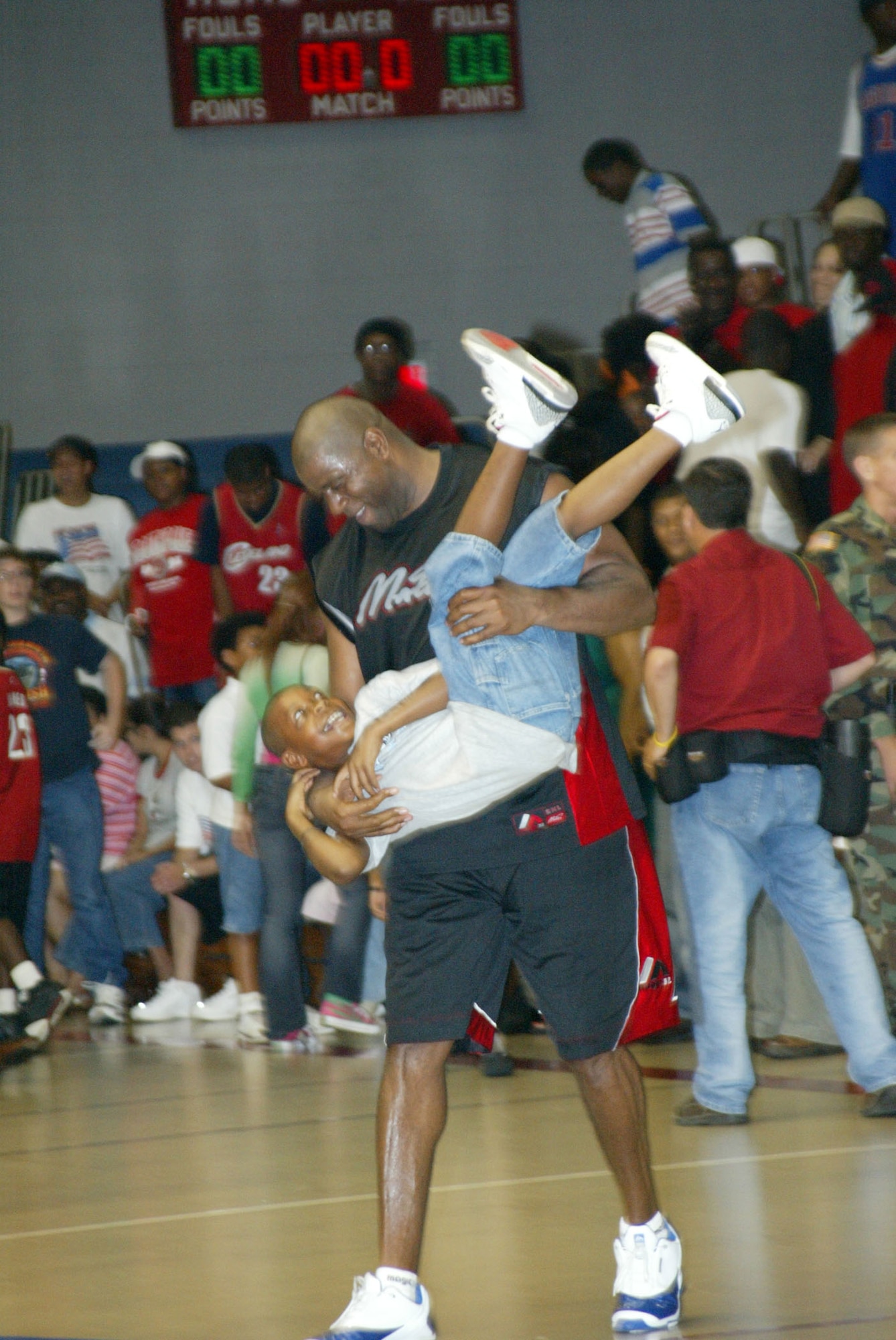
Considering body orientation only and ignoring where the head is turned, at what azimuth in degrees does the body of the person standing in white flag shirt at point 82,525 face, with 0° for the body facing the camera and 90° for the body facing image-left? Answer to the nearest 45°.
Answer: approximately 0°

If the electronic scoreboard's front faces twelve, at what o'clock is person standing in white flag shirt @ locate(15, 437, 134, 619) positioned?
The person standing in white flag shirt is roughly at 1 o'clock from the electronic scoreboard.
